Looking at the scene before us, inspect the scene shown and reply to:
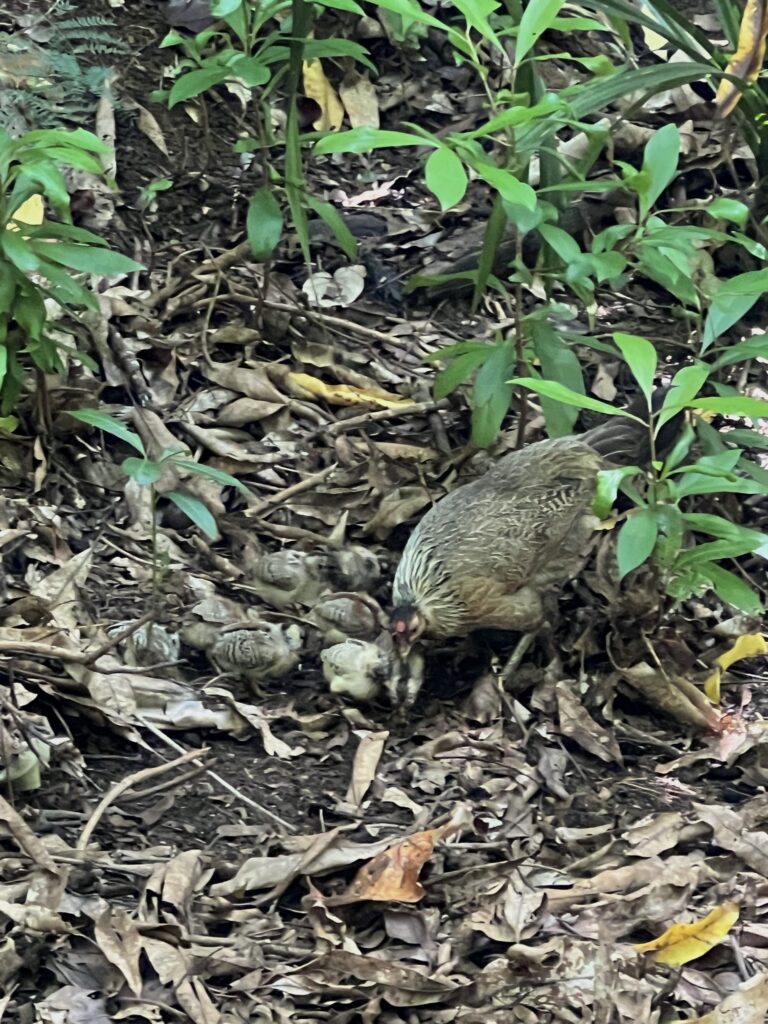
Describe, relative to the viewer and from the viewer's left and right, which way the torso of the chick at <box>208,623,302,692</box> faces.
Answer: facing to the right of the viewer

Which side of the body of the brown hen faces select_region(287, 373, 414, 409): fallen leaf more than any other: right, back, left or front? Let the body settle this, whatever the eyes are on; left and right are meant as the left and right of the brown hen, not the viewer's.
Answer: right

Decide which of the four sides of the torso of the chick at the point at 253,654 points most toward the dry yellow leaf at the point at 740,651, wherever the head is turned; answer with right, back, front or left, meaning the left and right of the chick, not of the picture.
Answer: front

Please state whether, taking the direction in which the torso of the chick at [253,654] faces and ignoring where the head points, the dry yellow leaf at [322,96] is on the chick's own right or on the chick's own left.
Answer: on the chick's own left

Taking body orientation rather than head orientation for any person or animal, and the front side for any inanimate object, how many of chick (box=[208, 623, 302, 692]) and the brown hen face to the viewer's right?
1

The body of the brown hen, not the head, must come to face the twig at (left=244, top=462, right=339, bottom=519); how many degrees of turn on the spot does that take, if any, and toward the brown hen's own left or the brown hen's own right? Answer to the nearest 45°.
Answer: approximately 90° to the brown hen's own right

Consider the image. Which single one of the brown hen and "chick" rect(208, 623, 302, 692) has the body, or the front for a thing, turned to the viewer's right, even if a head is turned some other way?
the chick

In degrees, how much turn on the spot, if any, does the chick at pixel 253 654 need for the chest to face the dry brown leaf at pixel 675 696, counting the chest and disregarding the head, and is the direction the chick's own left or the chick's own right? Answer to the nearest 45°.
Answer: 0° — it already faces it

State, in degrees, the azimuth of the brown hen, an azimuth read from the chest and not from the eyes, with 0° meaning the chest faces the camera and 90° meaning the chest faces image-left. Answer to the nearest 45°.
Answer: approximately 45°
